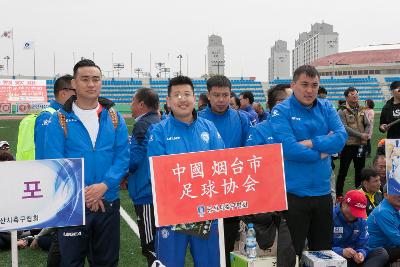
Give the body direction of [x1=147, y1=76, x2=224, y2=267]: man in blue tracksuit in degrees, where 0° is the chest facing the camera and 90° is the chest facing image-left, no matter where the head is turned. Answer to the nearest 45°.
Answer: approximately 0°

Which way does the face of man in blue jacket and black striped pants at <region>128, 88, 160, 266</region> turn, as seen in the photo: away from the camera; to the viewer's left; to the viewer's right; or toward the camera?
to the viewer's left

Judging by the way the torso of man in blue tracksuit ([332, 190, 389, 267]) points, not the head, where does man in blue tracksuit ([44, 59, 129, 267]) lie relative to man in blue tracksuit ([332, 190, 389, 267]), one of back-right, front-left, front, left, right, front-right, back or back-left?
right

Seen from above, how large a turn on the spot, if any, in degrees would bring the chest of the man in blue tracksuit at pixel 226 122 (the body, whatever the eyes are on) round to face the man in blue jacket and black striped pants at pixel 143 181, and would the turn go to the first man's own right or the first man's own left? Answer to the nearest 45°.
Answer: approximately 90° to the first man's own right

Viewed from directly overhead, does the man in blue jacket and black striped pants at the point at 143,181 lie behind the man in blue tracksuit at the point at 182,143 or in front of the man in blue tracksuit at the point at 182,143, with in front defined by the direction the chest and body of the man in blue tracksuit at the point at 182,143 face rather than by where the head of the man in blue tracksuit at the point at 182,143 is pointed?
behind

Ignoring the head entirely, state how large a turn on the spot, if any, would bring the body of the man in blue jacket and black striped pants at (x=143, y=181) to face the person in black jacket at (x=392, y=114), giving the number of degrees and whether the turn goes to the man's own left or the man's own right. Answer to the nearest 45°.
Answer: approximately 135° to the man's own right

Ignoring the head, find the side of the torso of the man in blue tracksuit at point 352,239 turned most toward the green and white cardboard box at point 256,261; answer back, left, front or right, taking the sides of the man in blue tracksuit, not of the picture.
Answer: right

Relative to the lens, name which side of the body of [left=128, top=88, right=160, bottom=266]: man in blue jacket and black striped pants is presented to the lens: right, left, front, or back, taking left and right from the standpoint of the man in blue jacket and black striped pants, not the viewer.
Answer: left
